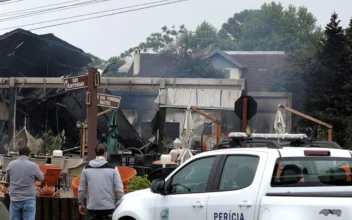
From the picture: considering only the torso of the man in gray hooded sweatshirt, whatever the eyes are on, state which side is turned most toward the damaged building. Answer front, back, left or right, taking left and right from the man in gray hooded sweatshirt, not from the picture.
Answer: front

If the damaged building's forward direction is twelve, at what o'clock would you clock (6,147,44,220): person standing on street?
The person standing on street is roughly at 12 o'clock from the damaged building.

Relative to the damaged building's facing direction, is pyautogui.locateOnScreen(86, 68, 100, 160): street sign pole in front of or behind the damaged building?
in front

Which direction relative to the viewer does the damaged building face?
toward the camera

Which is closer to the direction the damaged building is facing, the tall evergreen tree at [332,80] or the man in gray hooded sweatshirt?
the man in gray hooded sweatshirt

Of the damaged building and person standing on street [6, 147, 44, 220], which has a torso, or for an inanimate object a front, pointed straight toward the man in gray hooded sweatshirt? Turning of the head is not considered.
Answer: the damaged building

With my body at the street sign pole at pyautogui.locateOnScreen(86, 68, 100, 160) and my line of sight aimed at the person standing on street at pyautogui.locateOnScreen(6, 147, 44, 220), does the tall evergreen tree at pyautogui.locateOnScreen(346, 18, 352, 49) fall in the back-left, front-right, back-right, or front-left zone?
back-left

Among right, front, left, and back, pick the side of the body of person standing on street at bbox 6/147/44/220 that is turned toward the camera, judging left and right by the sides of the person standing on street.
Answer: back

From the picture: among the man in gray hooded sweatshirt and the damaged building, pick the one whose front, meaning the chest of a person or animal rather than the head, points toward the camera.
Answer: the damaged building

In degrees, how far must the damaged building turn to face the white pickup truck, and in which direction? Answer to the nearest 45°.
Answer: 0° — it already faces it

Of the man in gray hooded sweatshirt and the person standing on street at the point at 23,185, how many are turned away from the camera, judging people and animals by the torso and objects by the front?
2

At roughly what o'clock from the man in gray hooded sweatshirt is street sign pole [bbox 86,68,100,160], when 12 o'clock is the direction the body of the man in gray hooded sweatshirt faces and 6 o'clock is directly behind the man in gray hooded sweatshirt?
The street sign pole is roughly at 12 o'clock from the man in gray hooded sweatshirt.

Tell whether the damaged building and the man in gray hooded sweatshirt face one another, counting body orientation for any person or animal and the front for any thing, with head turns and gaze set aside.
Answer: yes

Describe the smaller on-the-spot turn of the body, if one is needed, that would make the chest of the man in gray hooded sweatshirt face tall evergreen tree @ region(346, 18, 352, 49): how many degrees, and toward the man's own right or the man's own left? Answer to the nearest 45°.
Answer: approximately 45° to the man's own right

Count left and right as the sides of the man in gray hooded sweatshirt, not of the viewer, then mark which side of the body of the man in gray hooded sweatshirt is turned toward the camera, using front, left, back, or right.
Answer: back

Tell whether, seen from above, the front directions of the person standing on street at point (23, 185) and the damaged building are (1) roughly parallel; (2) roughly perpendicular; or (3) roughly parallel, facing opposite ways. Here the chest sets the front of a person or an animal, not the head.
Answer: roughly parallel, facing opposite ways

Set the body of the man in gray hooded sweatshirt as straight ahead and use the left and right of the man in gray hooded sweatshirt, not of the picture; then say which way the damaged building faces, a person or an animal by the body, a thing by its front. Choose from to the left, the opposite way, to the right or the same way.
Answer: the opposite way
